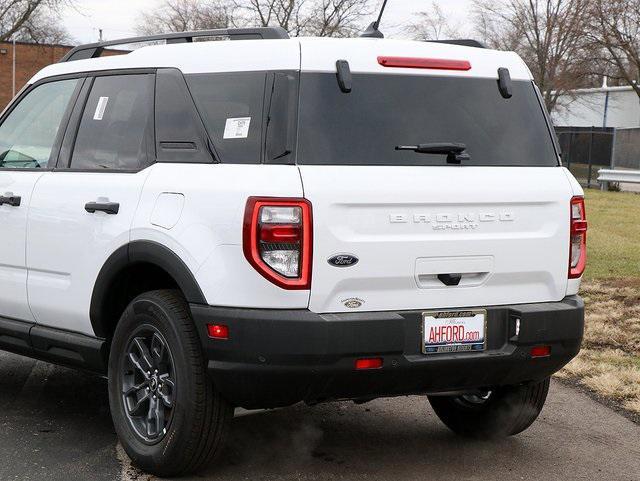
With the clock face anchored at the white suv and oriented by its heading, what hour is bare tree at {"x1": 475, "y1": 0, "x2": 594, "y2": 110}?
The bare tree is roughly at 2 o'clock from the white suv.

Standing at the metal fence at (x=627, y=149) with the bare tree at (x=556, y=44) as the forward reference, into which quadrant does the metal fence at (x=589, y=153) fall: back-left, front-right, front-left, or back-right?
front-left

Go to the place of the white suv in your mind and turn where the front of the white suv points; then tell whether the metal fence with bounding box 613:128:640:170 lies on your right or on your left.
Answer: on your right

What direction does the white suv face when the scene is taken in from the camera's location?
facing away from the viewer and to the left of the viewer

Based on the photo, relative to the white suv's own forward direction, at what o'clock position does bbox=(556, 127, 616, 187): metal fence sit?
The metal fence is roughly at 2 o'clock from the white suv.

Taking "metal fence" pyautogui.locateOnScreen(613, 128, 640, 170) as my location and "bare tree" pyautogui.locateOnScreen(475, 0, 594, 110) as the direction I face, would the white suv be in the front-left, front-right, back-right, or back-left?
back-left

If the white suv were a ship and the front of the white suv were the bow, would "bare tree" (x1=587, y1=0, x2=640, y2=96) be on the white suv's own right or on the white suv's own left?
on the white suv's own right

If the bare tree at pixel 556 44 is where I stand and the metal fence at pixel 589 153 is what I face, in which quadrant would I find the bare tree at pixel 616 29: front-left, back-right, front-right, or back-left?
front-left
